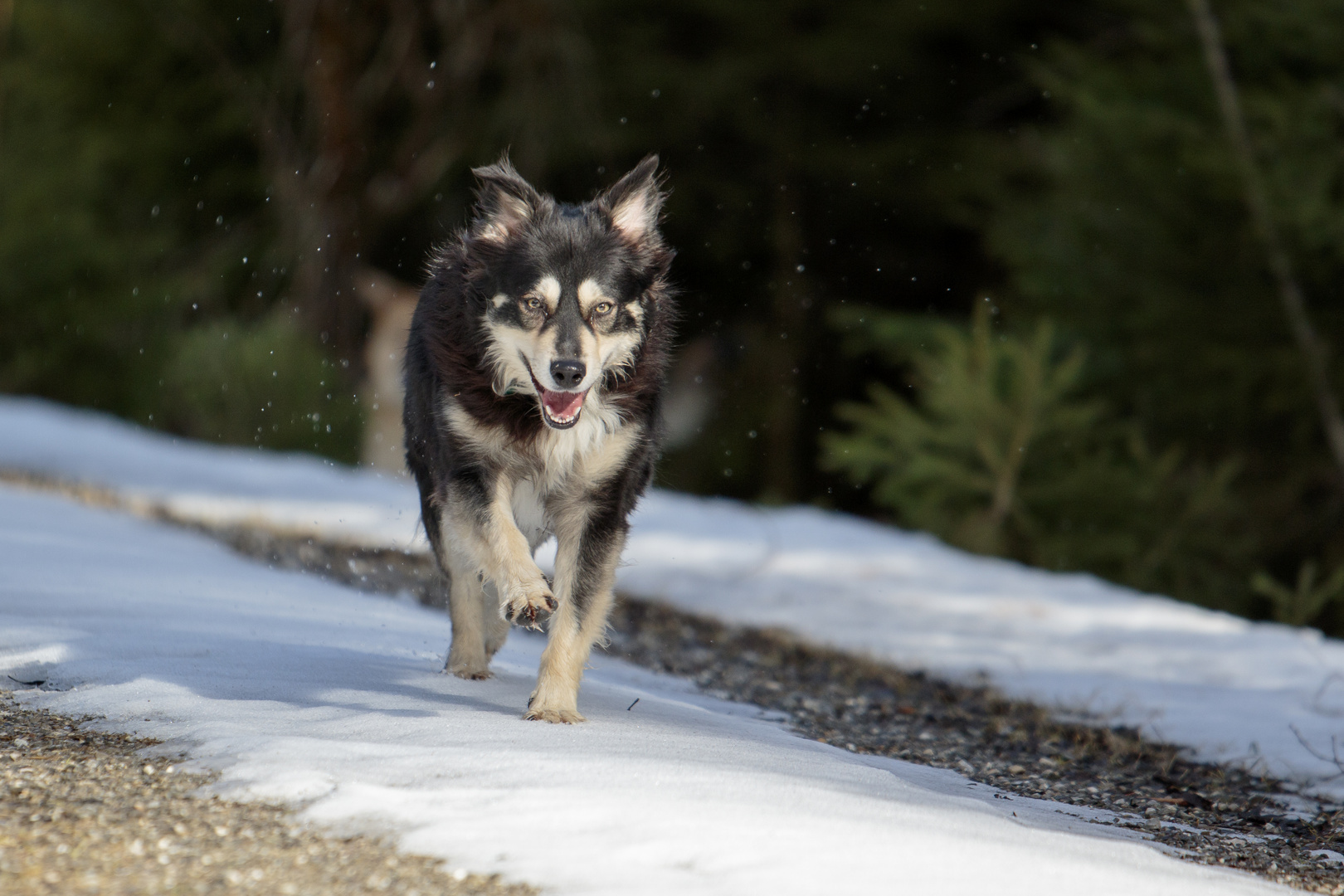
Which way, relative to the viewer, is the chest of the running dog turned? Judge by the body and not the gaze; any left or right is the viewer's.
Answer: facing the viewer
